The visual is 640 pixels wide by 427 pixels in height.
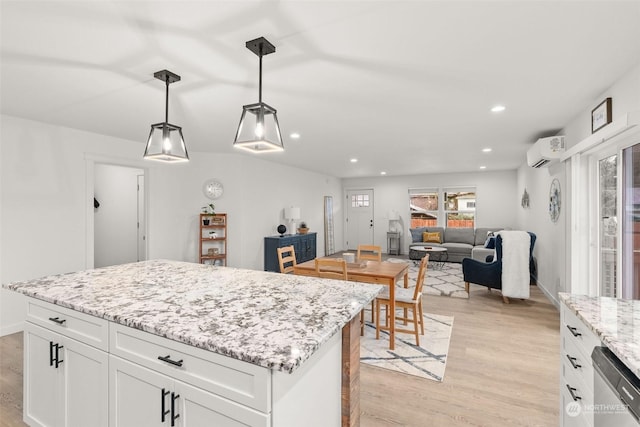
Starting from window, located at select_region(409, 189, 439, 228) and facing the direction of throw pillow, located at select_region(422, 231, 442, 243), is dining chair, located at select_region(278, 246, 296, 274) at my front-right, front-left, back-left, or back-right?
front-right

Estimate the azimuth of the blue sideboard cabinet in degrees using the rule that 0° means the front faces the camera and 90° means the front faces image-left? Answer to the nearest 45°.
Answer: approximately 315°

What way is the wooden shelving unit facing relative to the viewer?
toward the camera

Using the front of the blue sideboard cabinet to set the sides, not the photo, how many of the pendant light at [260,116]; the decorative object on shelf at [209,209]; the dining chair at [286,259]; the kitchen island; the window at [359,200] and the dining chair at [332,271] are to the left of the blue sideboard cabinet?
1

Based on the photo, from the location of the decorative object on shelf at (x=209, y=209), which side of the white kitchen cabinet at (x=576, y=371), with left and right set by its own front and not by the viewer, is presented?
front

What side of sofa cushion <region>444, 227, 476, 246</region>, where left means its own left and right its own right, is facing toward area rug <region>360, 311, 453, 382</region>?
front

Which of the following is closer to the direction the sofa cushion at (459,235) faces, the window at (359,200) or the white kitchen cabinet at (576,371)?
the white kitchen cabinet

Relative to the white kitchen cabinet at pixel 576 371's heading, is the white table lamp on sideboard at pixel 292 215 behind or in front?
in front

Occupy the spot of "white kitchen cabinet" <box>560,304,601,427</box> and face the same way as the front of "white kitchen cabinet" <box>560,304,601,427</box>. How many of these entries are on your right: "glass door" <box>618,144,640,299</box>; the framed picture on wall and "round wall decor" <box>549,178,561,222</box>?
3

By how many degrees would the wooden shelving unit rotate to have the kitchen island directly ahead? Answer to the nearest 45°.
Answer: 0° — it already faces it

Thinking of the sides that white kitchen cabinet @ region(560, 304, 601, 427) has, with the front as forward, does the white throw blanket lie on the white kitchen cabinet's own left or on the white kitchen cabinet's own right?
on the white kitchen cabinet's own right

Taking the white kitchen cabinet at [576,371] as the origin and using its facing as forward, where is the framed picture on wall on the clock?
The framed picture on wall is roughly at 3 o'clock from the white kitchen cabinet.

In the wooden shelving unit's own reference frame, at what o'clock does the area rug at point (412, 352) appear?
The area rug is roughly at 11 o'clock from the wooden shelving unit.

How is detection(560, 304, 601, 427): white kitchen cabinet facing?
to the viewer's left

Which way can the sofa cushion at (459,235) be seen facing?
toward the camera

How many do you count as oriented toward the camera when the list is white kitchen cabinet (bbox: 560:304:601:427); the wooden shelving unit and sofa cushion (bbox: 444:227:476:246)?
2

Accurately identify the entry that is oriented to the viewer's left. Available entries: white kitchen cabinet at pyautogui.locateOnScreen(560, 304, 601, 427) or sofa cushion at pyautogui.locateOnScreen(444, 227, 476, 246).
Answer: the white kitchen cabinet
